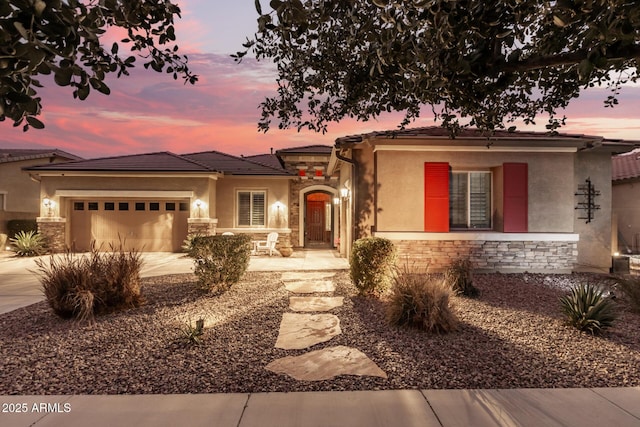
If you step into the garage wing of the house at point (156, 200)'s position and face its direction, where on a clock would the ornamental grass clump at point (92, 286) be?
The ornamental grass clump is roughly at 12 o'clock from the garage wing of the house.

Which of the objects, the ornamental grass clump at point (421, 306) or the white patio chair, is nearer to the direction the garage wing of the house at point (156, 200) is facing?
the ornamental grass clump

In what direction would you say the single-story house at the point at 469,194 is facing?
toward the camera

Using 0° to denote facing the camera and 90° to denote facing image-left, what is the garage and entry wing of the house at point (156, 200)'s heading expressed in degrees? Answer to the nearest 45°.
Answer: approximately 0°

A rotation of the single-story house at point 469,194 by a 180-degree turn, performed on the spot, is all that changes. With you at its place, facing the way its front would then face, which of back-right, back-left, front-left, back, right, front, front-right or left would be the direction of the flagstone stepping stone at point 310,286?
back-left

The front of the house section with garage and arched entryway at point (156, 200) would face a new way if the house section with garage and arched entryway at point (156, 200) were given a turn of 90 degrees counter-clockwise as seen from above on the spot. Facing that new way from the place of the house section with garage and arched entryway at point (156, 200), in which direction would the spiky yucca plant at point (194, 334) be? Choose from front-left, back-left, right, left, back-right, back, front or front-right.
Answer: right

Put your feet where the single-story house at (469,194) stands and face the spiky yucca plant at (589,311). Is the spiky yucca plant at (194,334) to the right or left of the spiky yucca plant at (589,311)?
right

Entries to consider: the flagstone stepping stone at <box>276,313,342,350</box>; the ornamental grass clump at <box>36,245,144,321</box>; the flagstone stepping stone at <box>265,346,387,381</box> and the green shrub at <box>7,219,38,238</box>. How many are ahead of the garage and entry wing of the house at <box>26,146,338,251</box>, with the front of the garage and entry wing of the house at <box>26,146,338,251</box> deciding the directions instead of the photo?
3

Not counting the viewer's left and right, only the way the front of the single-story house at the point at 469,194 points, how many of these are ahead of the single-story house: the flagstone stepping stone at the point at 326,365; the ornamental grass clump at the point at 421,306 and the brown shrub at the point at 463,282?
3

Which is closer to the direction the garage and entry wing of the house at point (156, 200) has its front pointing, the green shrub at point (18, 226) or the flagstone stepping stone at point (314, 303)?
the flagstone stepping stone

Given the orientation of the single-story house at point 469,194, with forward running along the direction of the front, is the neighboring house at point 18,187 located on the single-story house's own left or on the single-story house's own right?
on the single-story house's own right

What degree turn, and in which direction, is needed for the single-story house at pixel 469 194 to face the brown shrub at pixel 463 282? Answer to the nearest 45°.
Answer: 0° — it already faces it
